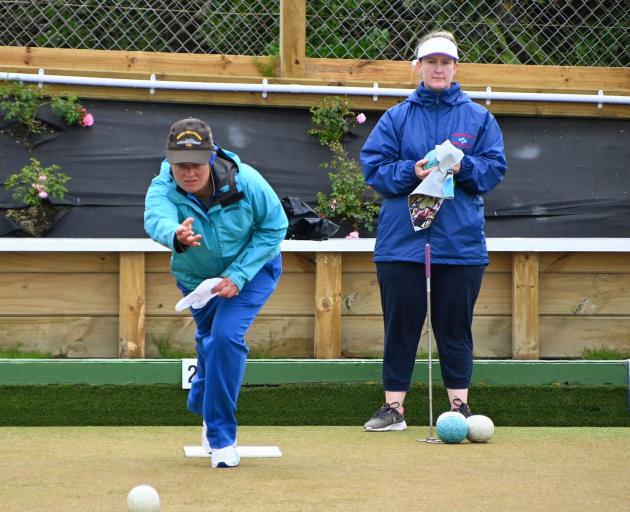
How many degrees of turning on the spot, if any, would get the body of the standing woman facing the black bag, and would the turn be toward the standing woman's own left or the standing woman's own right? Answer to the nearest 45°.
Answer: approximately 135° to the standing woman's own right

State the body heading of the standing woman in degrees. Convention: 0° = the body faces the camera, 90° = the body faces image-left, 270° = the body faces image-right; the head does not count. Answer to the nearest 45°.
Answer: approximately 0°

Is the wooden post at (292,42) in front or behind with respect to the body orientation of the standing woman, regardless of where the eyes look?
behind

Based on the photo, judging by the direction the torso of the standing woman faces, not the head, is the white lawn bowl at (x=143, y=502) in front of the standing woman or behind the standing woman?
in front

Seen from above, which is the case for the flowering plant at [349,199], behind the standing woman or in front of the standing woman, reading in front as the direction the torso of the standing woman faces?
behind
